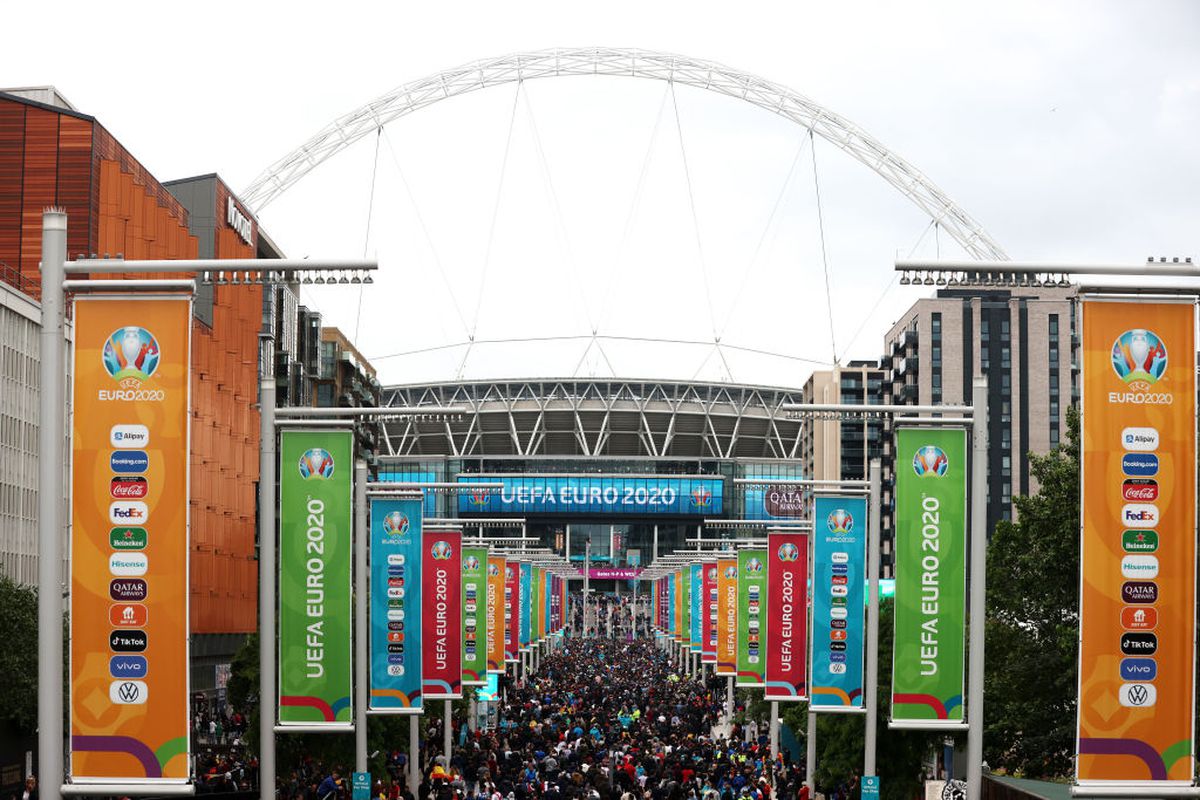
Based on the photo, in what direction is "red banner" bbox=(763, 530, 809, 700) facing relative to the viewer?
toward the camera

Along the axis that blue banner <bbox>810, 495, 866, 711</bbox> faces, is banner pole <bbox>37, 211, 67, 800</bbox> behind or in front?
in front

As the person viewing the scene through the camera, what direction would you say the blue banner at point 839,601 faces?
facing the viewer

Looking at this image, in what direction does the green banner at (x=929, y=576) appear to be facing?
toward the camera

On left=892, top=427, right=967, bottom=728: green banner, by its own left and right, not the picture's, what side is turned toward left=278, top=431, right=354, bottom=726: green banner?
right

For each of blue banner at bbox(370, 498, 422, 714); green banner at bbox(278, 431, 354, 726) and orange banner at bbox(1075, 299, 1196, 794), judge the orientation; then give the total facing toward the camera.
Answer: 3

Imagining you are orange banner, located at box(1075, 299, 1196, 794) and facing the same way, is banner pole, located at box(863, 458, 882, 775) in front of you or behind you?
behind

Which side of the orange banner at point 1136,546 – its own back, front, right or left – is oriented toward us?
front

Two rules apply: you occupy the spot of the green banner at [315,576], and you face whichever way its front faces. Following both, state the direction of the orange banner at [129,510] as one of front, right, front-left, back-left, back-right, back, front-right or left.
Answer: front

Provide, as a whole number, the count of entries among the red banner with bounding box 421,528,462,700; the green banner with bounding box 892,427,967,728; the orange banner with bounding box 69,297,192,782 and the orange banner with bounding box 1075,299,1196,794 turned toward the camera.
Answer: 4

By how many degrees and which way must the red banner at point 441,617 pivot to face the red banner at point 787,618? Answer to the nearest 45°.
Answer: approximately 90° to its left
